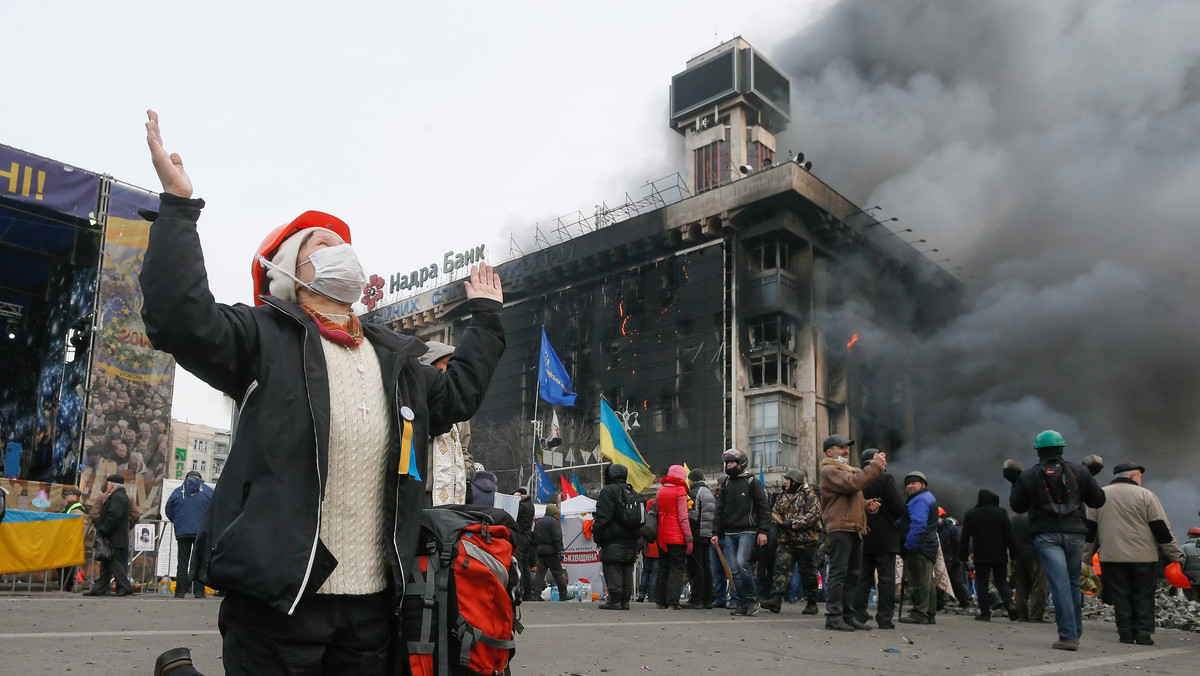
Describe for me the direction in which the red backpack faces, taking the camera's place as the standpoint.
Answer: facing the viewer and to the right of the viewer

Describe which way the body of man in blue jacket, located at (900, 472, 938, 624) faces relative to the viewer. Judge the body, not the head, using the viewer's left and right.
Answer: facing to the left of the viewer

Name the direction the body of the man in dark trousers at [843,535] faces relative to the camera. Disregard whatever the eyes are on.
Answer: to the viewer's right

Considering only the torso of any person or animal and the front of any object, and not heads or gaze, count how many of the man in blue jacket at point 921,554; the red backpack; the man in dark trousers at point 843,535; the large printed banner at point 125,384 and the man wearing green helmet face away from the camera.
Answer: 1

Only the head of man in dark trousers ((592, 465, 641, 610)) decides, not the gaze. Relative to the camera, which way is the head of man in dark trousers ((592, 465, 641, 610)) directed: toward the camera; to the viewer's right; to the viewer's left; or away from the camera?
away from the camera

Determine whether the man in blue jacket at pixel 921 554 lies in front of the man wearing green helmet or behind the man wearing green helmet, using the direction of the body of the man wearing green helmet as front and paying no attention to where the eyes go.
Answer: in front

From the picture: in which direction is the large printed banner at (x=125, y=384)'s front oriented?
toward the camera

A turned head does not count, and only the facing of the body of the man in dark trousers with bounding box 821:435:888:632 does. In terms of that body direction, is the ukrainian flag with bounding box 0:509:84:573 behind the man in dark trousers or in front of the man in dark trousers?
behind

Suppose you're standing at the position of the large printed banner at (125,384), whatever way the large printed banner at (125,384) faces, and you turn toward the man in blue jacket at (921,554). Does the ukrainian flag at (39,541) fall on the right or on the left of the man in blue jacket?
right

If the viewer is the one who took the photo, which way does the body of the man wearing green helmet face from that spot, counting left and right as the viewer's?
facing away from the viewer

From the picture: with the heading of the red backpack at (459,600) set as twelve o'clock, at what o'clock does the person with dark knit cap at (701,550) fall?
The person with dark knit cap is roughly at 8 o'clock from the red backpack.
